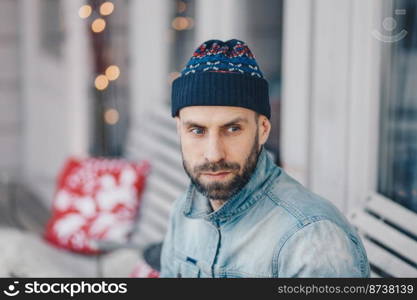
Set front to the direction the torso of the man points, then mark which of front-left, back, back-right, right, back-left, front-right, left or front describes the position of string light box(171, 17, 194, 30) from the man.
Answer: back-right

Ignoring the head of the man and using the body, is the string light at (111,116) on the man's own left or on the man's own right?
on the man's own right

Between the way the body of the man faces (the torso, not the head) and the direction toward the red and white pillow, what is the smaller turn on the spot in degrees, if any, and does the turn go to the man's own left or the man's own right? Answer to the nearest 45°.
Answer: approximately 90° to the man's own right

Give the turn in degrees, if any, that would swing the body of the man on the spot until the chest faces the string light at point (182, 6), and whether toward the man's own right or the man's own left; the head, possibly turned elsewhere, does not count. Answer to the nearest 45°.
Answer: approximately 135° to the man's own right

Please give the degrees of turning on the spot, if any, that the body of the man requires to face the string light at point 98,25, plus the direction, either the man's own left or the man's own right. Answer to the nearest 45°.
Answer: approximately 135° to the man's own right

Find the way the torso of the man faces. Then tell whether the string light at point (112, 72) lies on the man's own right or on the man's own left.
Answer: on the man's own right

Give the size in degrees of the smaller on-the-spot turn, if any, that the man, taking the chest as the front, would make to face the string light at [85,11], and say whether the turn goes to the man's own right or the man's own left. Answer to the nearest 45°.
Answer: approximately 135° to the man's own right
